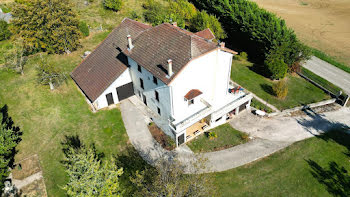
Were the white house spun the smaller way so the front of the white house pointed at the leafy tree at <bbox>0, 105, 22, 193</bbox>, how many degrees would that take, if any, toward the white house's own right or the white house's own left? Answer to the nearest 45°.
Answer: approximately 135° to the white house's own right

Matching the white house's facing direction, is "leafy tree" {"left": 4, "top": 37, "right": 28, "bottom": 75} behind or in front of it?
behind

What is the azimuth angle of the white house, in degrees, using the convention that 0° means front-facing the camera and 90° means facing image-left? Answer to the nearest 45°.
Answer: approximately 315°

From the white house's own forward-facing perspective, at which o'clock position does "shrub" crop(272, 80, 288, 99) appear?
The shrub is roughly at 10 o'clock from the white house.

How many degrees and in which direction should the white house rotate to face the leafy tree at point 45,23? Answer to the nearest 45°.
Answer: approximately 180°

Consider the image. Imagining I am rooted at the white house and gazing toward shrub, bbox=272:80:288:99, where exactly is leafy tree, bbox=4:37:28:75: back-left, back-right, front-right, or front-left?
back-left

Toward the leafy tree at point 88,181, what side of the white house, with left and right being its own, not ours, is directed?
right

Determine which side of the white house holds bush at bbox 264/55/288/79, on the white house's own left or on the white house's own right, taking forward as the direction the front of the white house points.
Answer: on the white house's own left

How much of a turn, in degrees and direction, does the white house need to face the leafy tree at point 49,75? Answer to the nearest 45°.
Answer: approximately 135° to its right
